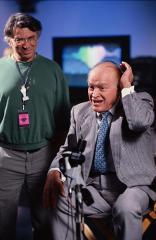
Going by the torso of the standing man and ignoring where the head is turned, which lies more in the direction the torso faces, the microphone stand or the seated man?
the microphone stand

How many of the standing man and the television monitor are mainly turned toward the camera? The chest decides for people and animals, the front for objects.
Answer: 2

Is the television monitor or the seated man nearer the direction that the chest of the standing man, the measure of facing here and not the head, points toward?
the seated man

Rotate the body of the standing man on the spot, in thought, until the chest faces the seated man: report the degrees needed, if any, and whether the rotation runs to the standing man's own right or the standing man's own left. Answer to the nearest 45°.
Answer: approximately 45° to the standing man's own left

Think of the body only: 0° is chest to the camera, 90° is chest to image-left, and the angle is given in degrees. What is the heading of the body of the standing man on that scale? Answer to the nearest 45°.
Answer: approximately 0°

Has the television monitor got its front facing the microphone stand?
yes

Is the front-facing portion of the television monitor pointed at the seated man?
yes

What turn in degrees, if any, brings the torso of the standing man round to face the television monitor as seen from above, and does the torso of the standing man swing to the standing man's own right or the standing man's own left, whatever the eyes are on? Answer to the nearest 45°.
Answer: approximately 180°
